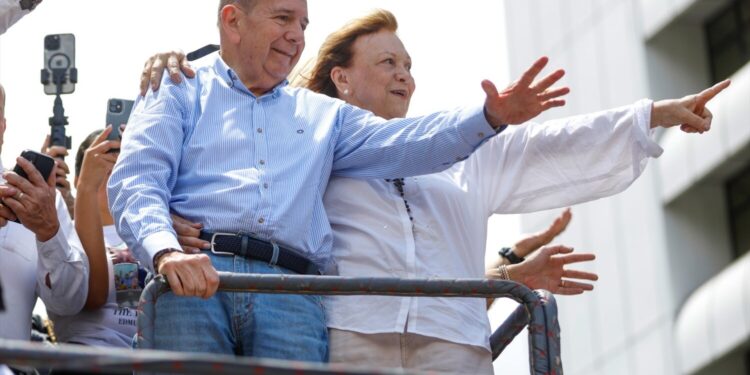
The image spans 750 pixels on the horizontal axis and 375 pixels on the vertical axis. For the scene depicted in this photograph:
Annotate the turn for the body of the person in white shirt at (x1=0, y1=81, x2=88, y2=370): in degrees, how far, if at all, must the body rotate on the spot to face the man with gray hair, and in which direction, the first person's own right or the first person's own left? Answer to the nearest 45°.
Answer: approximately 45° to the first person's own left

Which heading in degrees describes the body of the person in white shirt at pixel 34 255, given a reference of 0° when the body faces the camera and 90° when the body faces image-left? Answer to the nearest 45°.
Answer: approximately 0°

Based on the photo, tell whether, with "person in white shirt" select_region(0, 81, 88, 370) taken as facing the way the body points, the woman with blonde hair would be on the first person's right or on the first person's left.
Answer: on the first person's left

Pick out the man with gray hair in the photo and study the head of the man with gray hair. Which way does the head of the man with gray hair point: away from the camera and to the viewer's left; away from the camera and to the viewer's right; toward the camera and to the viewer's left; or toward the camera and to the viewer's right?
toward the camera and to the viewer's right
